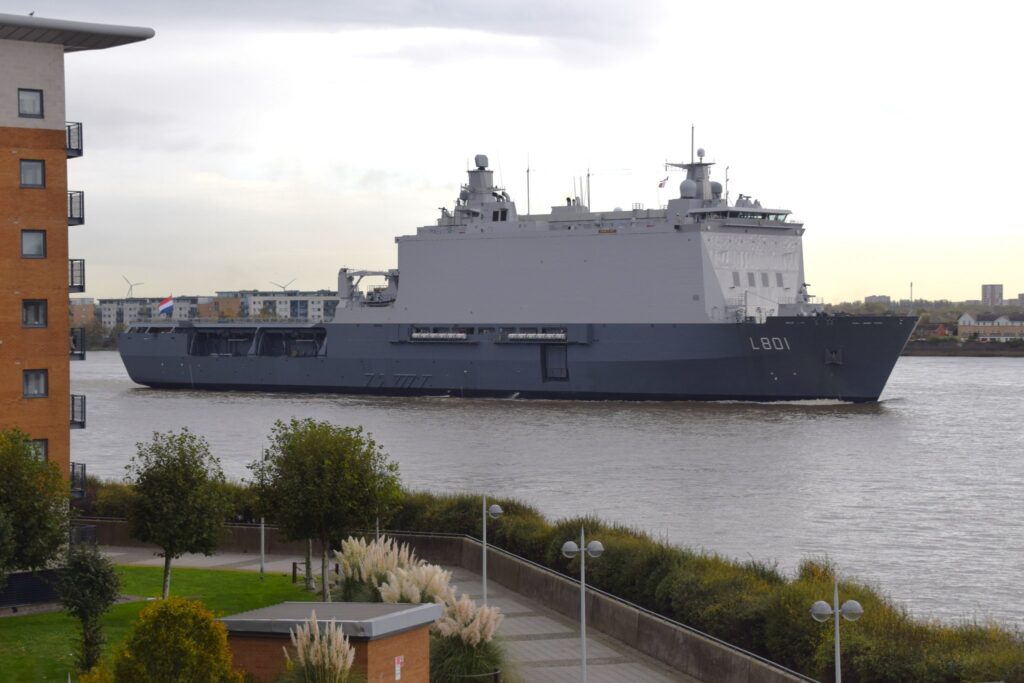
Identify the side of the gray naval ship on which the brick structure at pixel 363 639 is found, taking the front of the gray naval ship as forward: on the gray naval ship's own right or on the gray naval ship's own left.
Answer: on the gray naval ship's own right

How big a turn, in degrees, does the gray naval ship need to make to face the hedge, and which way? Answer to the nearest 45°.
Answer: approximately 45° to its right

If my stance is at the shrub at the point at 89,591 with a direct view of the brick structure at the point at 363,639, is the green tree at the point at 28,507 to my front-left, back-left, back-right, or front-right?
back-left

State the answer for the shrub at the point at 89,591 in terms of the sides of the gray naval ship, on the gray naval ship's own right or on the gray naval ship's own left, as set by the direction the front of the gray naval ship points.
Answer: on the gray naval ship's own right

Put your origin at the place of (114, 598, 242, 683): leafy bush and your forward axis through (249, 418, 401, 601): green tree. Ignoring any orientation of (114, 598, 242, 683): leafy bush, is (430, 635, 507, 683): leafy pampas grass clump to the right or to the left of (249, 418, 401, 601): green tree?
right

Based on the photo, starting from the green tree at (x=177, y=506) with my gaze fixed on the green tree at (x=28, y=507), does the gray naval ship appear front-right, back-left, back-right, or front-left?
back-right

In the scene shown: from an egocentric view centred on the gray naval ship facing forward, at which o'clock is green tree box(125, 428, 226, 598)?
The green tree is roughly at 2 o'clock from the gray naval ship.

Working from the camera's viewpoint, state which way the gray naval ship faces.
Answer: facing the viewer and to the right of the viewer
